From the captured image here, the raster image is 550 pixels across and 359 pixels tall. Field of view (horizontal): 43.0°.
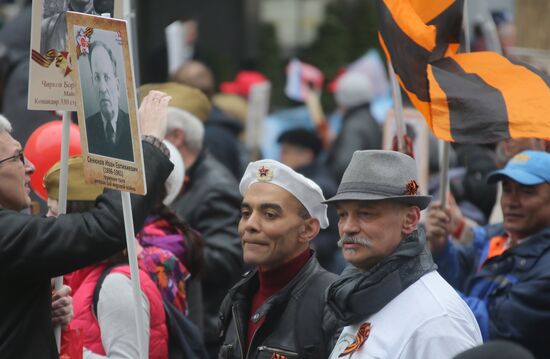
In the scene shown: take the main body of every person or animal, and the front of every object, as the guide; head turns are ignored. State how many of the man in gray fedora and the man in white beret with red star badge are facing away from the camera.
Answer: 0

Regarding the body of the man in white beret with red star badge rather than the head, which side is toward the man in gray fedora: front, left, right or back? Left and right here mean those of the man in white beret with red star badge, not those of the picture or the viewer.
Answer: left

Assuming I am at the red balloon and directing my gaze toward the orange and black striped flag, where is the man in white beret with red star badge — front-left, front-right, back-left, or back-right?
front-right

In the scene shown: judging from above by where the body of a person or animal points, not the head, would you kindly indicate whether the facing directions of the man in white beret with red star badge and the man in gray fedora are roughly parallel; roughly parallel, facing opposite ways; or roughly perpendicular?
roughly parallel

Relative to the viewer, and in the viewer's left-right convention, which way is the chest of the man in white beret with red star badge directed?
facing the viewer and to the left of the viewer

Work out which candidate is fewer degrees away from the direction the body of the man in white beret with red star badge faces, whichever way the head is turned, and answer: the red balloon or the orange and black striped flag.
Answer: the red balloon

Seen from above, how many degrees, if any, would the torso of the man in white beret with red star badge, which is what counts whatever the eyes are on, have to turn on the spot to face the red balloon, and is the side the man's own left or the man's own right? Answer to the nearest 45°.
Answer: approximately 90° to the man's own right

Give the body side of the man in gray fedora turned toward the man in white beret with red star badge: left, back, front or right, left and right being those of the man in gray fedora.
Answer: right

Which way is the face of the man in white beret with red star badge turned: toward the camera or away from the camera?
toward the camera

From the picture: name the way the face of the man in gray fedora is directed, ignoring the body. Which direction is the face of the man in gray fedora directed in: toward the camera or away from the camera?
toward the camera

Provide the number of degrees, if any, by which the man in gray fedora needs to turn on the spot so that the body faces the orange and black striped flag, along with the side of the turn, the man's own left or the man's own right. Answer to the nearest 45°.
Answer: approximately 135° to the man's own right

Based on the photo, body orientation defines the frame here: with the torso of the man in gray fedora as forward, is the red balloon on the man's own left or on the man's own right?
on the man's own right
